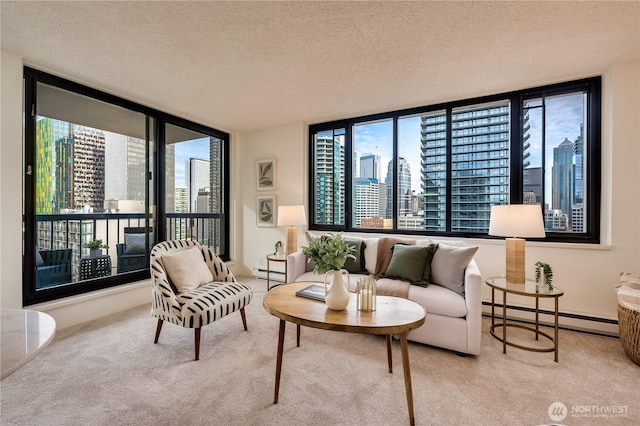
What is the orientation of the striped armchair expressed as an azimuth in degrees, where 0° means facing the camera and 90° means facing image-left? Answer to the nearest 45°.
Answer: approximately 315°

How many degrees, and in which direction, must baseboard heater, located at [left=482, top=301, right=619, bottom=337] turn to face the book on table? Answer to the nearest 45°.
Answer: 0° — it already faces it

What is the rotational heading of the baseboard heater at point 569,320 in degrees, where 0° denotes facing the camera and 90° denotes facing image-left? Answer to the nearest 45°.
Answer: approximately 45°

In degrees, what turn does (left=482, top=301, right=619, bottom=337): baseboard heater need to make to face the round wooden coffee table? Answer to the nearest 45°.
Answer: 0° — it already faces it
